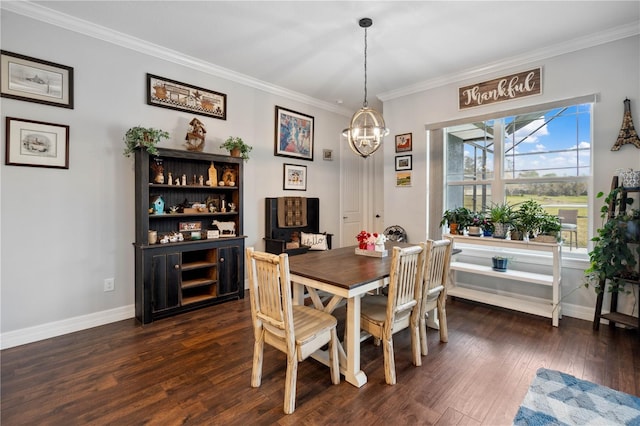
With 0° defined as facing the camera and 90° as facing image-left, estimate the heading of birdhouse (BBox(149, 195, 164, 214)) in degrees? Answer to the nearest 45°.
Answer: approximately 315°

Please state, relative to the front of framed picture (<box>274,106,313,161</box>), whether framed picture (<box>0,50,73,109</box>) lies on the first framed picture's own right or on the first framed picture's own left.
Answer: on the first framed picture's own right

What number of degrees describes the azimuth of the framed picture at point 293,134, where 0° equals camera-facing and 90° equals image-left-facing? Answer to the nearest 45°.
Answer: approximately 315°

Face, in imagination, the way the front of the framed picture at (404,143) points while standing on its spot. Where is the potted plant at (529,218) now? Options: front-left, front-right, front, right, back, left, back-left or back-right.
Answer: left

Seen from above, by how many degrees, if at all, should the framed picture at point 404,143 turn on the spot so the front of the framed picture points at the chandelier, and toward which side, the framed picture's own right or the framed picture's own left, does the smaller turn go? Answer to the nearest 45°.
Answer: approximately 45° to the framed picture's own left

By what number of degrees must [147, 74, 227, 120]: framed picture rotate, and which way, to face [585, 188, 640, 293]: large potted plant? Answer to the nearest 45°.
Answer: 0° — it already faces it

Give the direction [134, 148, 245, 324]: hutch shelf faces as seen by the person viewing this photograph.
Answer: facing the viewer and to the right of the viewer

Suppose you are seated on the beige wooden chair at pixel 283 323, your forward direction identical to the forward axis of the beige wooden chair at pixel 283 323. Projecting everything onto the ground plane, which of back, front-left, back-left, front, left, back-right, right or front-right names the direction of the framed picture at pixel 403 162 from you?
front

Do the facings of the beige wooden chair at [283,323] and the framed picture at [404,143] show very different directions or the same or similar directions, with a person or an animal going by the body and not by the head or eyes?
very different directions

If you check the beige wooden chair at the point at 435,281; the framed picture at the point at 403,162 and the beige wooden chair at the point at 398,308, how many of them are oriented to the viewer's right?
0

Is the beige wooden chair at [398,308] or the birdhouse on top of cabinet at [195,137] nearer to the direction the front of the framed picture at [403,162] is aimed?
the birdhouse on top of cabinet

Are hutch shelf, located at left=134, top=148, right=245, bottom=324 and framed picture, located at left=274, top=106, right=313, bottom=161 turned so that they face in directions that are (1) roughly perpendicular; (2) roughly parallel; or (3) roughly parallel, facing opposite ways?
roughly parallel

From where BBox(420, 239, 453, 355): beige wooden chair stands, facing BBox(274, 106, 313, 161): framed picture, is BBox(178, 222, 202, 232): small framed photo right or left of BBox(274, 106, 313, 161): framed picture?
left

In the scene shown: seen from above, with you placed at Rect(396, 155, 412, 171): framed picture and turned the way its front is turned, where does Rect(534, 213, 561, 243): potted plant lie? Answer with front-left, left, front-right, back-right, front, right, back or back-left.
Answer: left

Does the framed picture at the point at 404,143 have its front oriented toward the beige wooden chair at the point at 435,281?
no
